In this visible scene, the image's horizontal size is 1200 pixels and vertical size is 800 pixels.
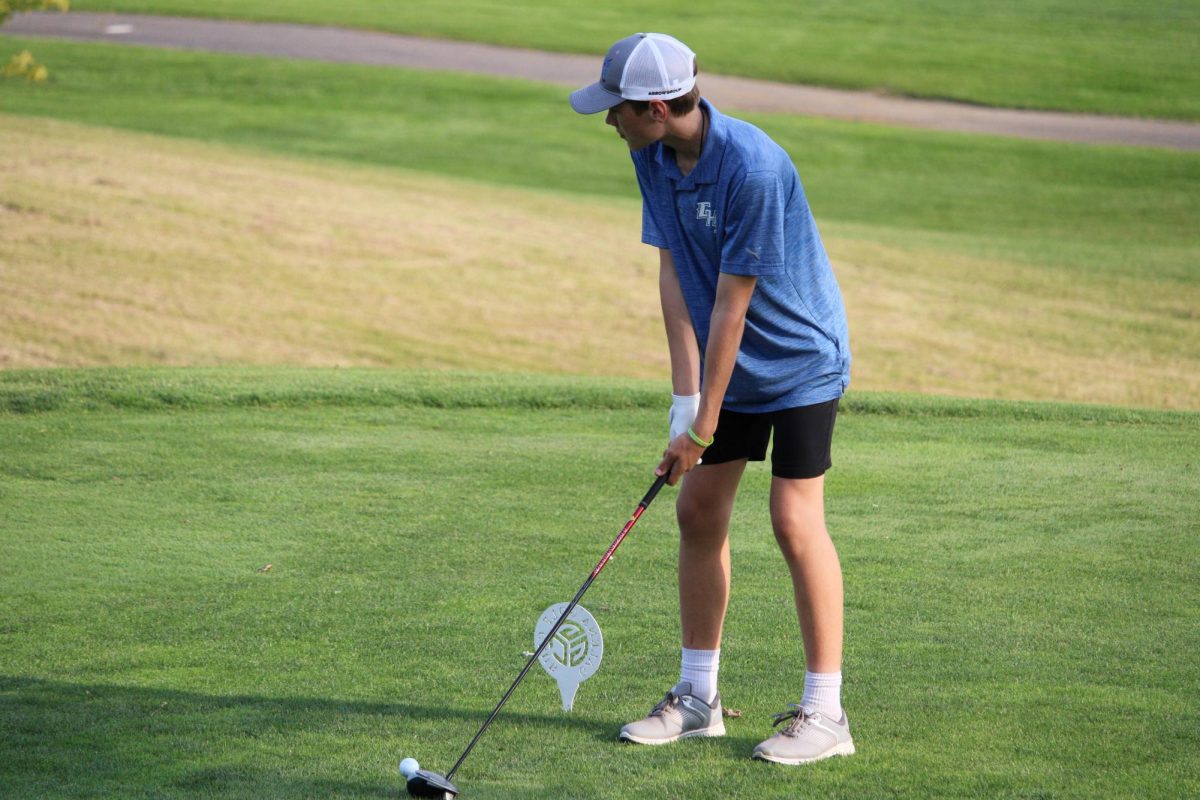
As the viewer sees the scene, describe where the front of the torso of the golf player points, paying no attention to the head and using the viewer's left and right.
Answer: facing the viewer and to the left of the viewer

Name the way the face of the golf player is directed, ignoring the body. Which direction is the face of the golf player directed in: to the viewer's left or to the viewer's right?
to the viewer's left
